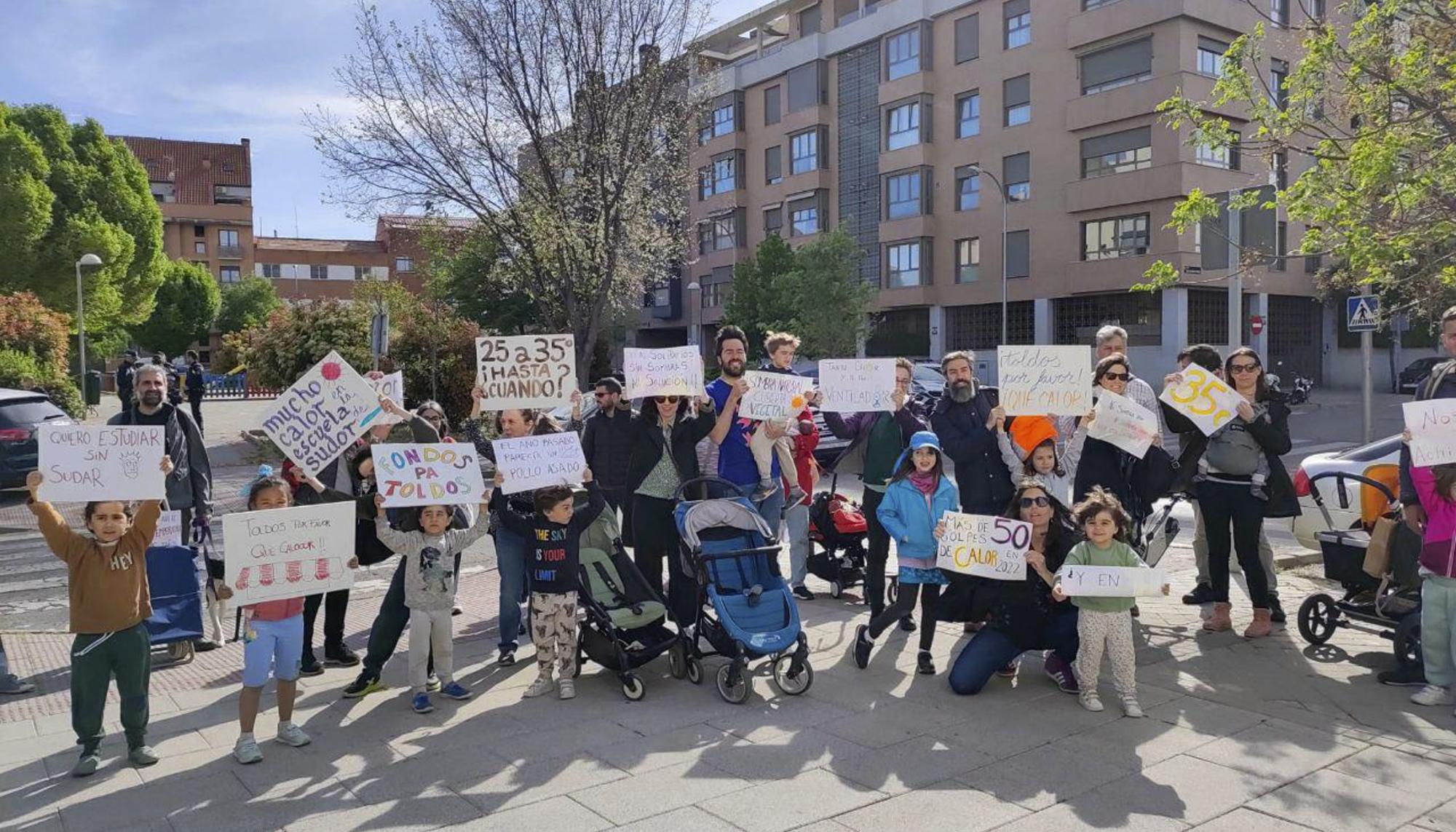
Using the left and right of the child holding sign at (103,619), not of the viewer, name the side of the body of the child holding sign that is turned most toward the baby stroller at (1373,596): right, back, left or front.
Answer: left

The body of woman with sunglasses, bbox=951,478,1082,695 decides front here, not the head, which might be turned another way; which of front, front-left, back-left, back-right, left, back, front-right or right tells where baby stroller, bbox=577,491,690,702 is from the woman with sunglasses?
right

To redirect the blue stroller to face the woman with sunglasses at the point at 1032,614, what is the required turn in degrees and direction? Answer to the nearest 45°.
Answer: approximately 45° to its left

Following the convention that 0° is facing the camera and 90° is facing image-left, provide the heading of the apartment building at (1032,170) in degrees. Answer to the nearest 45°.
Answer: approximately 45°

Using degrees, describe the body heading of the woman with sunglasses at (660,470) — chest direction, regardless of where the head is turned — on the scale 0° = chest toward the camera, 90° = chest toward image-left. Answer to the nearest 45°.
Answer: approximately 0°

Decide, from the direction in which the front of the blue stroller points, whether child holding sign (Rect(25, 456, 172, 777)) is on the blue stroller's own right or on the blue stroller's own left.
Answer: on the blue stroller's own right

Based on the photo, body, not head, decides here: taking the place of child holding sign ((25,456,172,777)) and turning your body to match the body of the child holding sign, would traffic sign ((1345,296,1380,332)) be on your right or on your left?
on your left

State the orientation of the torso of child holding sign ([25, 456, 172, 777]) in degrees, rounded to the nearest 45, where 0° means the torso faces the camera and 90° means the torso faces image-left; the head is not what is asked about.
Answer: approximately 0°

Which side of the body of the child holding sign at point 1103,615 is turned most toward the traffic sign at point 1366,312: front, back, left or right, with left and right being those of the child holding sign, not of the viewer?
back

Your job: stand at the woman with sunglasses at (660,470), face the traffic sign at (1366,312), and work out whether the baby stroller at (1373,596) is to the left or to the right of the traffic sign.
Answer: right

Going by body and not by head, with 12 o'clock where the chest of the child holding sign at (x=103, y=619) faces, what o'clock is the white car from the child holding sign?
The white car is roughly at 9 o'clock from the child holding sign.

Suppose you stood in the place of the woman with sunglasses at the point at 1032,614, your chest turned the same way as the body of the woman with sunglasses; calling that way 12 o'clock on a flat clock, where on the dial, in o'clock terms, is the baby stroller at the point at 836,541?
The baby stroller is roughly at 5 o'clock from the woman with sunglasses.
